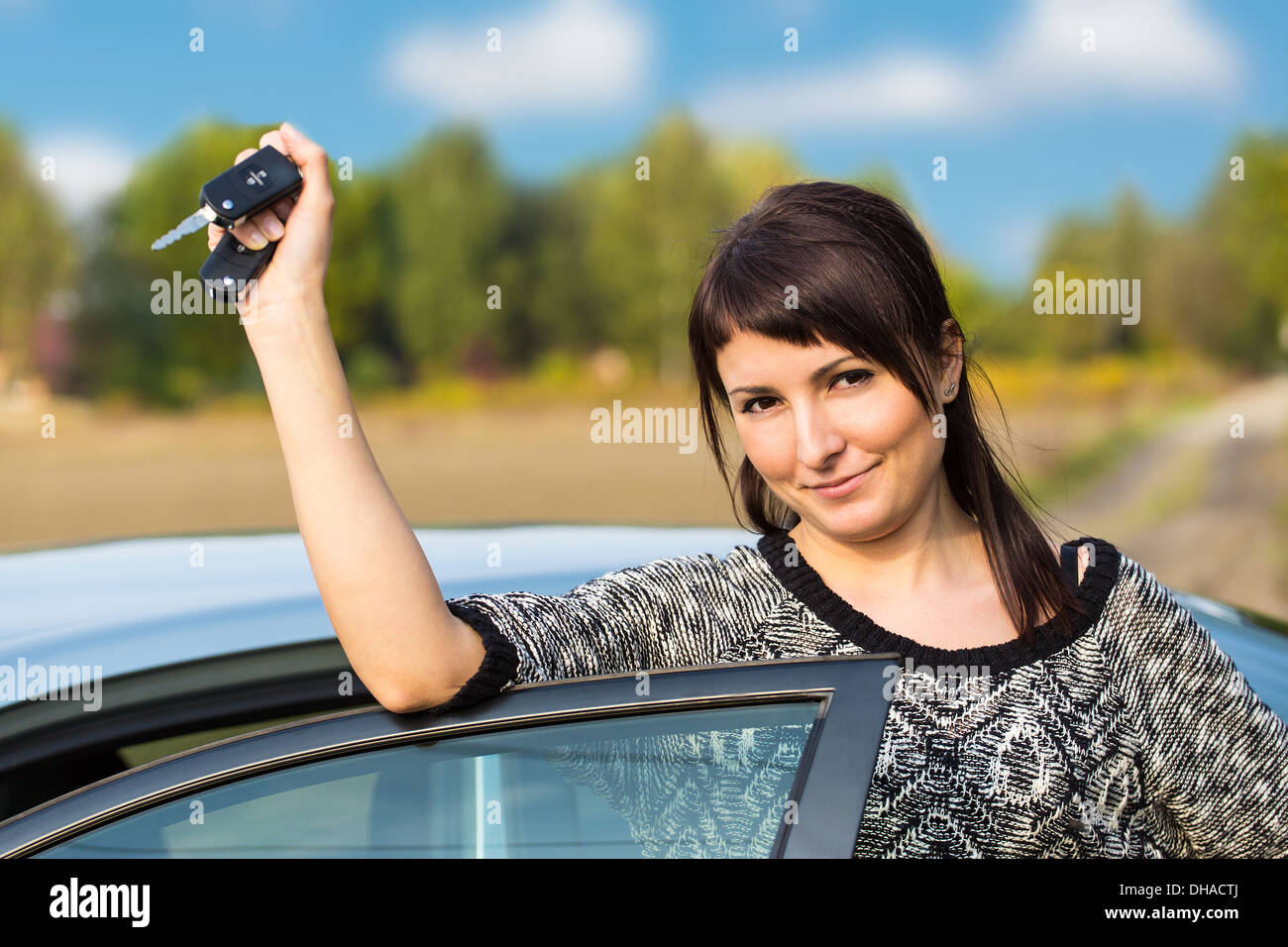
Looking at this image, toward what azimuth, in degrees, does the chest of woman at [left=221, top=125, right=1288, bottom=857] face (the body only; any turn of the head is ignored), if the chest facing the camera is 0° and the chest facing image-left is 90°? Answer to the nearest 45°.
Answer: approximately 0°
